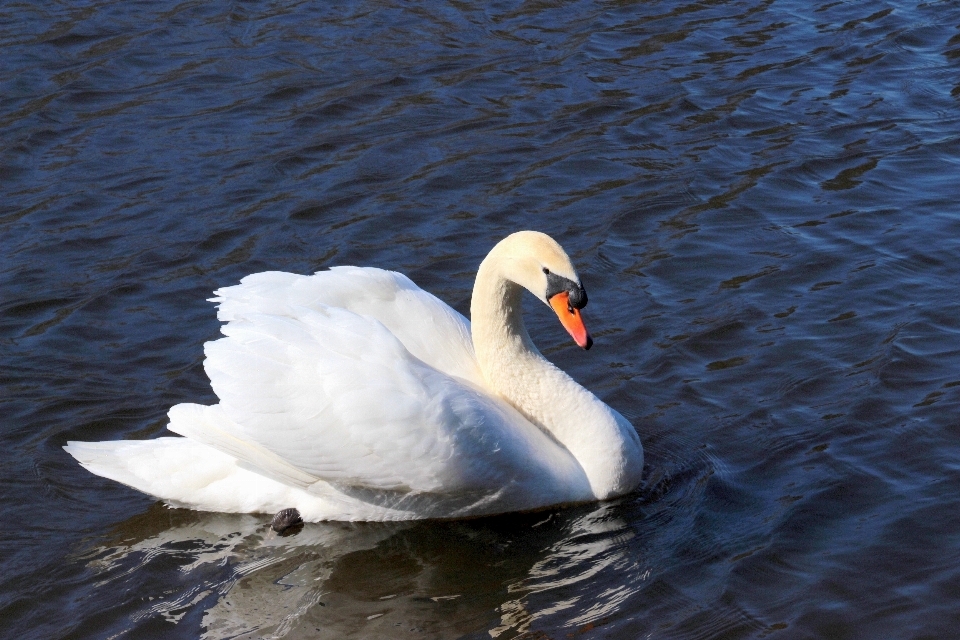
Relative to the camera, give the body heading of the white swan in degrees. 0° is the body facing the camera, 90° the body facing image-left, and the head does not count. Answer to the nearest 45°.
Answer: approximately 270°
